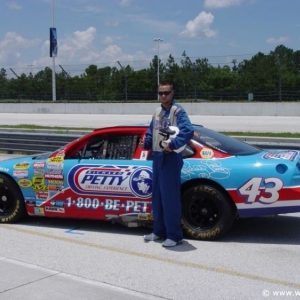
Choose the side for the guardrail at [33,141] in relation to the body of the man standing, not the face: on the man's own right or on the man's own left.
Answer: on the man's own right

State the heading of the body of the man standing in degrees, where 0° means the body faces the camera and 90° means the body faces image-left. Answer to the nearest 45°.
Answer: approximately 45°
